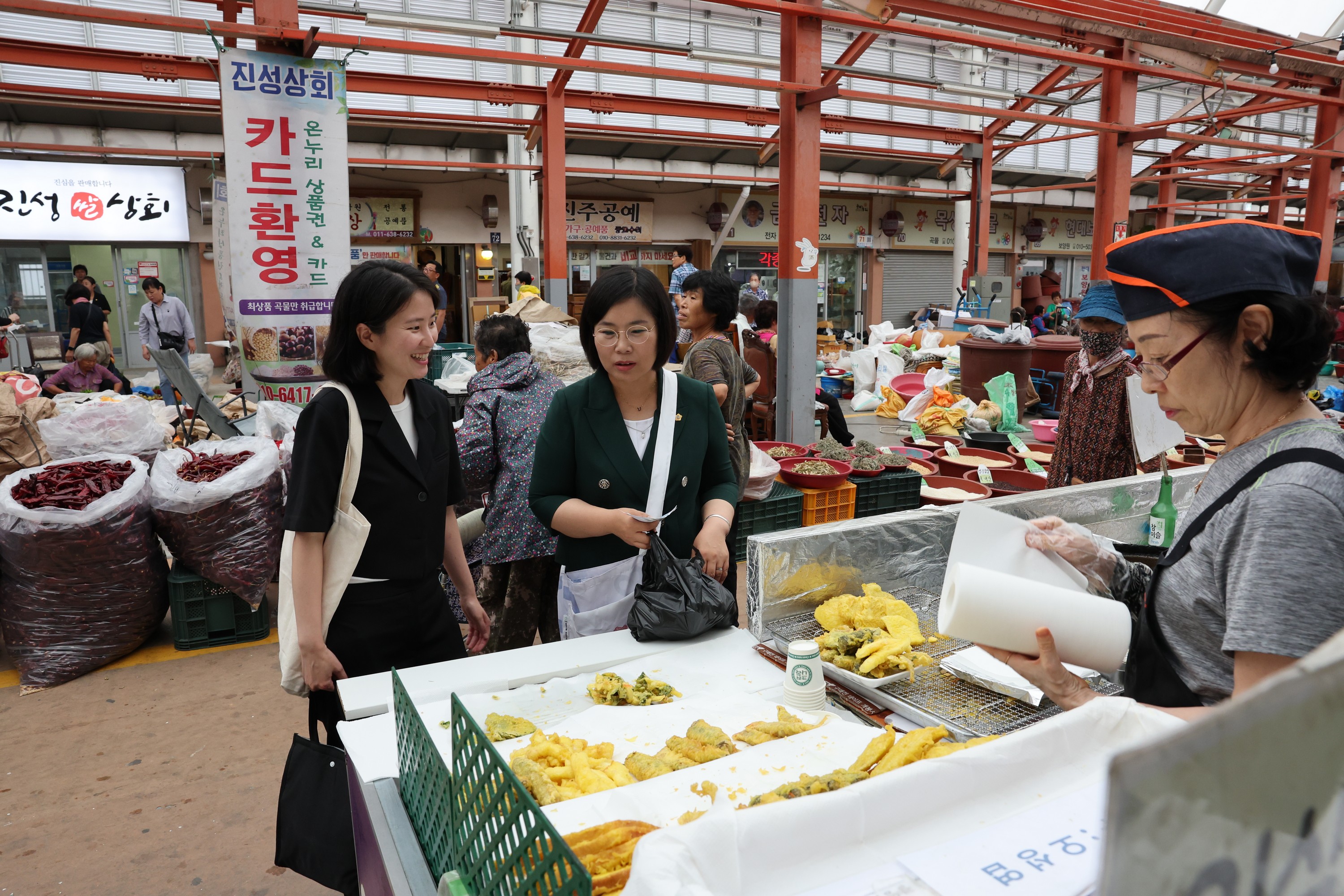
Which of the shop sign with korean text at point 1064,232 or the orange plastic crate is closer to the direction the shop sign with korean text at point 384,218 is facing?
the orange plastic crate

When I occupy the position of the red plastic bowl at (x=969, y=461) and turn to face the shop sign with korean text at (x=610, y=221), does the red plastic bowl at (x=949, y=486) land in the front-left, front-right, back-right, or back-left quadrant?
back-left

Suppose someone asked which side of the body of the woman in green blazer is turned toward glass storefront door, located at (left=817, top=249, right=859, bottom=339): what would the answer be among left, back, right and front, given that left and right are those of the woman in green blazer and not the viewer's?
back

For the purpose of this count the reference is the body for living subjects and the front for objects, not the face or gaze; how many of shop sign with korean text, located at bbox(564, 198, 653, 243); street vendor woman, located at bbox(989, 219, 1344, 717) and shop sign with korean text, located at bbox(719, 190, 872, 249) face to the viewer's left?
1

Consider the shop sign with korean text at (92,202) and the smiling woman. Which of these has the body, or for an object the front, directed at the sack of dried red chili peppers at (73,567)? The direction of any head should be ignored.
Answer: the shop sign with korean text

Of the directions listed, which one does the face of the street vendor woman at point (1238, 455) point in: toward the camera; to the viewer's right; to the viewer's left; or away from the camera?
to the viewer's left

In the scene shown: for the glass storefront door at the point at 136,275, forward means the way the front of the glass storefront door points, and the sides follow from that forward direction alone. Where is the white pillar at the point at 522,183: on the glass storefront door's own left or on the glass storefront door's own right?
on the glass storefront door's own left

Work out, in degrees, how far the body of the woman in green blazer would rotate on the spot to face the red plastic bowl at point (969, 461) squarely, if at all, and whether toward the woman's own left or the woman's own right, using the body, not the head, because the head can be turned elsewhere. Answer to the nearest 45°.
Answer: approximately 135° to the woman's own left

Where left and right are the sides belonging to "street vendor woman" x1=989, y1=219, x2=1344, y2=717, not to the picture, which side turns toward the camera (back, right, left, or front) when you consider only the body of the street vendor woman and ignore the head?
left
